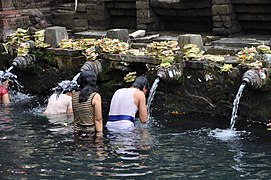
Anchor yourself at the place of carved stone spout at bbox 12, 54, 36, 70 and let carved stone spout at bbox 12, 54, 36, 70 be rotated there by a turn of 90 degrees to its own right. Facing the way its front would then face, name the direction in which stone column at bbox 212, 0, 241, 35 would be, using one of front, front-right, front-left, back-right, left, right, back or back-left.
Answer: back-right

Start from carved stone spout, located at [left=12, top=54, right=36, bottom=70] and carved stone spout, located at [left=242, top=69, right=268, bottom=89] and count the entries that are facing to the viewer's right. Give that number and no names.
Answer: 0

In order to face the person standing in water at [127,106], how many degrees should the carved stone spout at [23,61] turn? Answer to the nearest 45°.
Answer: approximately 45° to its left

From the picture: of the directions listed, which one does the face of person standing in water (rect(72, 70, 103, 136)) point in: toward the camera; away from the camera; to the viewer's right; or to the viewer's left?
away from the camera

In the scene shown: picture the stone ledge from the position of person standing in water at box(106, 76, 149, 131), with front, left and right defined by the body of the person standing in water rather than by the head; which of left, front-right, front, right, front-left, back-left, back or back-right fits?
front-left

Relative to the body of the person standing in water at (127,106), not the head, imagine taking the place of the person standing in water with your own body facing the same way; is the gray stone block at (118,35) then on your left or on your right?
on your left

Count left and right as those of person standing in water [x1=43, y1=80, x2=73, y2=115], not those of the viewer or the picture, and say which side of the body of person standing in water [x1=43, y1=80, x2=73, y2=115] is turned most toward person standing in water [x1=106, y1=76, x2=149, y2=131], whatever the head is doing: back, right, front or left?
right

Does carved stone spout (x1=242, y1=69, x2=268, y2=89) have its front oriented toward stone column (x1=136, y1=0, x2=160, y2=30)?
no

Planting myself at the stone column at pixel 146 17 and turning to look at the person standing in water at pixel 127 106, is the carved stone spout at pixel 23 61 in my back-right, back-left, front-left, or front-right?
front-right

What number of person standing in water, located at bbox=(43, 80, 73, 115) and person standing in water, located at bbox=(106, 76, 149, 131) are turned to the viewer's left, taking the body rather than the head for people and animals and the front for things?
0

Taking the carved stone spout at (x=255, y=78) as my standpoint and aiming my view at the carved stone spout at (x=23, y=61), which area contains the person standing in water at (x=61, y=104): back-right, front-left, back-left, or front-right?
front-left

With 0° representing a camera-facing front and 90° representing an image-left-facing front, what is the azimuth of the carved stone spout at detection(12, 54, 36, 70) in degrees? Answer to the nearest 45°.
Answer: approximately 45°

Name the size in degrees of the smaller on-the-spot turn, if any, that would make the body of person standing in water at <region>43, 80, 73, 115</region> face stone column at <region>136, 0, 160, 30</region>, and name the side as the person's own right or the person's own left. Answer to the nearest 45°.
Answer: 0° — they already face it

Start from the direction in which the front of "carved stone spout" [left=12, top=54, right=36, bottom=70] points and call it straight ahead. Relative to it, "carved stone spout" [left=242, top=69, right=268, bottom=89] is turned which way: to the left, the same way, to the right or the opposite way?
the same way

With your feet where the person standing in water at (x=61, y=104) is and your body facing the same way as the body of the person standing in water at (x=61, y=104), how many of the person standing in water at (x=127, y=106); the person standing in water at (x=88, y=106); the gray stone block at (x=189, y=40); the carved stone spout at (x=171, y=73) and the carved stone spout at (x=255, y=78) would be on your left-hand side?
0

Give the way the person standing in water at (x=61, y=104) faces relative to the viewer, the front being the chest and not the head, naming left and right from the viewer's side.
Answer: facing away from the viewer and to the right of the viewer

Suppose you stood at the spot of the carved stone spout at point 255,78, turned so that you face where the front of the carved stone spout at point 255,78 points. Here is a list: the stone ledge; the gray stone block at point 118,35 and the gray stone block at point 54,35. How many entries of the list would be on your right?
3

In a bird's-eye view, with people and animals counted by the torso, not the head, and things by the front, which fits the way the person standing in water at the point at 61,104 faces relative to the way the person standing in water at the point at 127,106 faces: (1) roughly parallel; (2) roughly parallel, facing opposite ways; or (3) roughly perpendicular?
roughly parallel

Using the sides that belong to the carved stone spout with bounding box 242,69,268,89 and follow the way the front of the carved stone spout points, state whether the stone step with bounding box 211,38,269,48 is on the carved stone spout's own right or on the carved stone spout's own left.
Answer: on the carved stone spout's own right

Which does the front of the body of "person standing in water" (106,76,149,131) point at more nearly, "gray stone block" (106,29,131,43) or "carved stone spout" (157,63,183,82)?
the carved stone spout

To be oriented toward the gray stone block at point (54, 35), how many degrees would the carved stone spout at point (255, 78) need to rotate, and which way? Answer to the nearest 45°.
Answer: approximately 90° to its right

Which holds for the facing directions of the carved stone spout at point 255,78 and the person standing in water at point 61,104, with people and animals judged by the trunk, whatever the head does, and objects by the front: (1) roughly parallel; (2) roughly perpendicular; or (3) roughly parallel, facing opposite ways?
roughly parallel, facing opposite ways

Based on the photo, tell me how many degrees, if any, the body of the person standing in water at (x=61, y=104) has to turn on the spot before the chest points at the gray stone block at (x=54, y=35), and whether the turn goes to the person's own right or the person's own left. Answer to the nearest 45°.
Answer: approximately 45° to the person's own left
